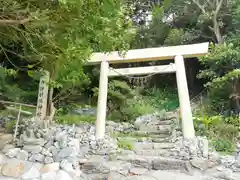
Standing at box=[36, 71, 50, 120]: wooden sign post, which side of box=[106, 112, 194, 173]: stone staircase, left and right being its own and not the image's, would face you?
right

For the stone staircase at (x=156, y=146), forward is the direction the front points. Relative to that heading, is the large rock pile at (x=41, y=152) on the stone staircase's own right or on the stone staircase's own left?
on the stone staircase's own right

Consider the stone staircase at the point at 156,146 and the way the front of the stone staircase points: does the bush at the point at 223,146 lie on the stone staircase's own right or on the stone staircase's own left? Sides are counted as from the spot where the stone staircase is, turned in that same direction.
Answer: on the stone staircase's own left

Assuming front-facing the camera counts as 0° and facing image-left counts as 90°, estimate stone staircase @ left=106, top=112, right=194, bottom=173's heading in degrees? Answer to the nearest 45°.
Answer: approximately 0°
